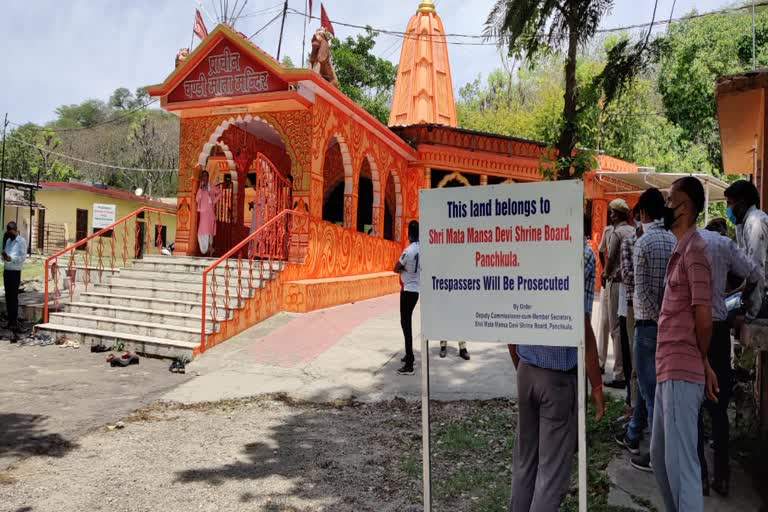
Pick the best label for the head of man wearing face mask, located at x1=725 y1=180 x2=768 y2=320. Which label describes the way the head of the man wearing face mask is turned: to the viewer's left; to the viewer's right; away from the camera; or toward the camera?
to the viewer's left

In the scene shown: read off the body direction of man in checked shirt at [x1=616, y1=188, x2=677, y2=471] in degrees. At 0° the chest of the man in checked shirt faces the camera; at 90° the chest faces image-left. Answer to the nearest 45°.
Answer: approximately 135°

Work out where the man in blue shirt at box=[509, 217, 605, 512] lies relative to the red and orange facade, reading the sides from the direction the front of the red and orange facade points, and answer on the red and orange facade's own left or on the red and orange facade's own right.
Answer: on the red and orange facade's own left

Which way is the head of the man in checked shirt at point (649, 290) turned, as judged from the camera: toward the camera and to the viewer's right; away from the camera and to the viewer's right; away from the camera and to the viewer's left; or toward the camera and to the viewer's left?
away from the camera and to the viewer's left

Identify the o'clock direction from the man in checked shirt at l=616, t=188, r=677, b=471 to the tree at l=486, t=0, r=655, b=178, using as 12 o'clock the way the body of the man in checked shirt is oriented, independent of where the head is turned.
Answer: The tree is roughly at 1 o'clock from the man in checked shirt.

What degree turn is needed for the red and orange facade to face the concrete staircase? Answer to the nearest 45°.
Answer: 0° — it already faces it

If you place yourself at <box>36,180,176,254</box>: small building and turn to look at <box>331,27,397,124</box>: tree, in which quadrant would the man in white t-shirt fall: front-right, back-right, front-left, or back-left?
front-right

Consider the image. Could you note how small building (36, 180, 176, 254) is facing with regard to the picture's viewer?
facing the viewer and to the right of the viewer

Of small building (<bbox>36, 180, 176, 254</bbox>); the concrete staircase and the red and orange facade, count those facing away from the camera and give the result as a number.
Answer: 0

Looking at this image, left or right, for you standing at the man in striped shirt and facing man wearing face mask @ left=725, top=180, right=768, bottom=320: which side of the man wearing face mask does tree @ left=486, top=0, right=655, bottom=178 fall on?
left

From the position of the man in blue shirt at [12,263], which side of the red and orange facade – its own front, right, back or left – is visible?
front

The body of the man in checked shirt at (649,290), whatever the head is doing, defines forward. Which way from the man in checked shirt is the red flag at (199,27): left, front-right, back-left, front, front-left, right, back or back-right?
front

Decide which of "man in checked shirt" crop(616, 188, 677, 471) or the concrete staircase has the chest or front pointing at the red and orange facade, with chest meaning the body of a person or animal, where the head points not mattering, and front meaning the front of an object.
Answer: the man in checked shirt

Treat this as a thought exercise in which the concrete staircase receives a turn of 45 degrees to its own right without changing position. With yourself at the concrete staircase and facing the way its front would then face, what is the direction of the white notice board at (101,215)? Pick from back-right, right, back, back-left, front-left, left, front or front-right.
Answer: right

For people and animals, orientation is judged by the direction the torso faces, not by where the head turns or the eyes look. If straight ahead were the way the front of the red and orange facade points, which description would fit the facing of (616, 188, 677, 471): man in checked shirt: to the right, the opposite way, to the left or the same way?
to the right

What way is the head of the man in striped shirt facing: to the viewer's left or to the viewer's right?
to the viewer's left
